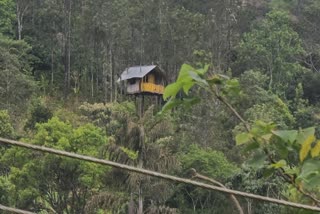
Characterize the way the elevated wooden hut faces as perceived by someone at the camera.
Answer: facing the viewer and to the right of the viewer

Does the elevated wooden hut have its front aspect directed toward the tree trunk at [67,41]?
no
